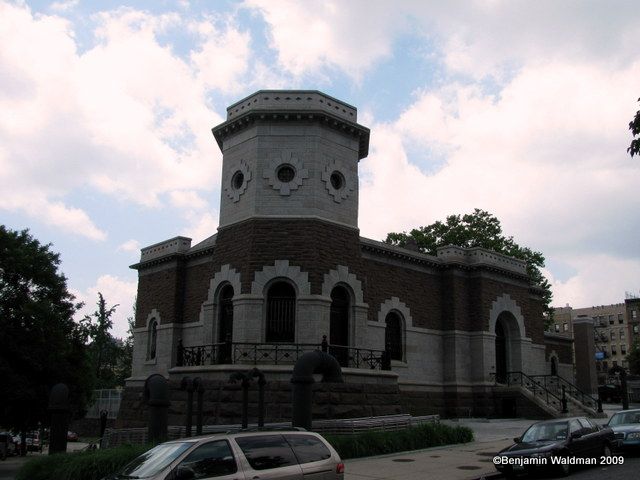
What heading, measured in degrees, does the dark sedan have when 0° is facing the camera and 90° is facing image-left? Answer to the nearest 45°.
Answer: approximately 45°

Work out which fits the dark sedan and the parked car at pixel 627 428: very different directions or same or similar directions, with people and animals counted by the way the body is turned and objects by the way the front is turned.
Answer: same or similar directions

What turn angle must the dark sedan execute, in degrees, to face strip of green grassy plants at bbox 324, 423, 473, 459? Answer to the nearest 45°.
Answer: approximately 90° to its right

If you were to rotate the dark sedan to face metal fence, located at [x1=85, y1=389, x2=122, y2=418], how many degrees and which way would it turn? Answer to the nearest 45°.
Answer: approximately 90° to its right

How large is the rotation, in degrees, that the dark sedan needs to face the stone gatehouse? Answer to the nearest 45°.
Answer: approximately 90° to its right

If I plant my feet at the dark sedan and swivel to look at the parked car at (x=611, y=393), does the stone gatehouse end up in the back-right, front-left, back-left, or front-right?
front-left

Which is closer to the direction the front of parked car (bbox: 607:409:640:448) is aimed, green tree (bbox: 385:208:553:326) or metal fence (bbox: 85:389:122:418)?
the metal fence

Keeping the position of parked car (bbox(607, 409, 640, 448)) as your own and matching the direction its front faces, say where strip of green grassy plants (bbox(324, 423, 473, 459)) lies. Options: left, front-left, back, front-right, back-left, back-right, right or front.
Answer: front-right

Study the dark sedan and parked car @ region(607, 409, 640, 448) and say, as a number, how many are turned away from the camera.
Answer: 0

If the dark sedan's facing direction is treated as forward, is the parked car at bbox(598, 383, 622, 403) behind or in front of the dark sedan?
behind

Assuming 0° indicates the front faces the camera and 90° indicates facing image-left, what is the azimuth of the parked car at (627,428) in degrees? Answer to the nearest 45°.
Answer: approximately 45°

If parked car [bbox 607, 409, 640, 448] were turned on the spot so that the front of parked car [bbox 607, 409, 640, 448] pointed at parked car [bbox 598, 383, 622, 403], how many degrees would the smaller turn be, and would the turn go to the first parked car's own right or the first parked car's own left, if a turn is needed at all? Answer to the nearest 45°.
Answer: approximately 135° to the first parked car's own right

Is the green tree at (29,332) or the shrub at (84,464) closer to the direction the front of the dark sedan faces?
the shrub

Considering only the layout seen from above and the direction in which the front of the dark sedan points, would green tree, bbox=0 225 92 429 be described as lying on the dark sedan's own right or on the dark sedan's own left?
on the dark sedan's own right

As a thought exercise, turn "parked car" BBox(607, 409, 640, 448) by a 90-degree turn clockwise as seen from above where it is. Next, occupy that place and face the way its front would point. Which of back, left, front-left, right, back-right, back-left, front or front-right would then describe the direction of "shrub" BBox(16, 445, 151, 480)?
left

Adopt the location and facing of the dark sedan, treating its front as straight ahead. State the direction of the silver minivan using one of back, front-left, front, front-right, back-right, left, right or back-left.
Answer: front

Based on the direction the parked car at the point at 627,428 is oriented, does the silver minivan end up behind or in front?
in front

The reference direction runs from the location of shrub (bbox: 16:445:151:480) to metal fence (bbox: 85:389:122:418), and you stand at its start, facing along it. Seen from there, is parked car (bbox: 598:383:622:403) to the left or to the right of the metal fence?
right
